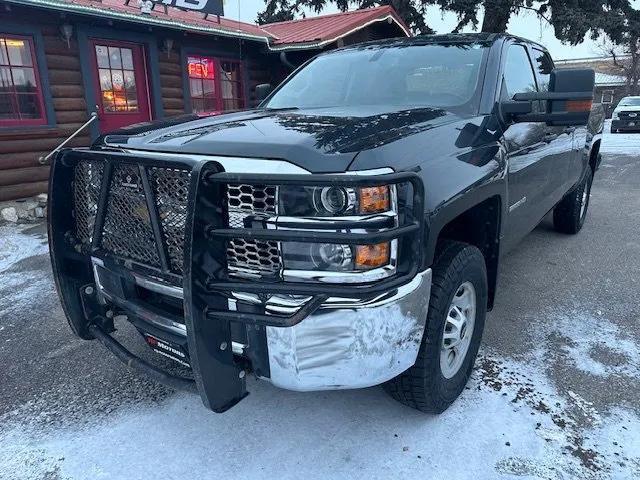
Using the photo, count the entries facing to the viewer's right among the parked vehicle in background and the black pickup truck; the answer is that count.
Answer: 0

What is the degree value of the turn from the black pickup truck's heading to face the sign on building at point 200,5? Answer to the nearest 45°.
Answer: approximately 135° to its right

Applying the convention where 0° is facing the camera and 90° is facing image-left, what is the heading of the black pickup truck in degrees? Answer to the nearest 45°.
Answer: approximately 45°

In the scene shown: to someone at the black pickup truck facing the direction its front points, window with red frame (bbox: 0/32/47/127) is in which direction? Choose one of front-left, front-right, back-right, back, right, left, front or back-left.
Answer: right

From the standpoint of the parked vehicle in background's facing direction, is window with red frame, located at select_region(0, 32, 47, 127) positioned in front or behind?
in front

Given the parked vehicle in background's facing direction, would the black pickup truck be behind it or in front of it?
in front

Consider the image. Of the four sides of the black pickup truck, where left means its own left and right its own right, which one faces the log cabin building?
right
